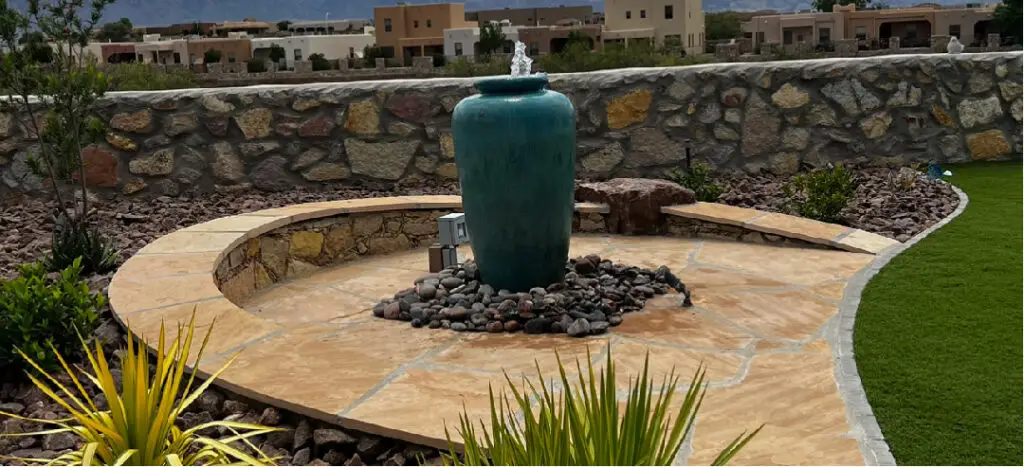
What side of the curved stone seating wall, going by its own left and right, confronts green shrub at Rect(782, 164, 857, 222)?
left

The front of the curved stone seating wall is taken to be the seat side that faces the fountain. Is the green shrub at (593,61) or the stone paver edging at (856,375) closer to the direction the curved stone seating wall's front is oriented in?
the stone paver edging

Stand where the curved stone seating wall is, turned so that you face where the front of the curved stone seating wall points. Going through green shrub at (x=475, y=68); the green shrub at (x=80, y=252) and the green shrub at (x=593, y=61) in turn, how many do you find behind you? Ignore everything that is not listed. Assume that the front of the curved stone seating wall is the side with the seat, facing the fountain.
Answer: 2

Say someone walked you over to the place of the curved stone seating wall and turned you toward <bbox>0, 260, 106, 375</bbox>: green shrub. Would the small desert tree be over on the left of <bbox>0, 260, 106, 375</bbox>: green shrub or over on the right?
right

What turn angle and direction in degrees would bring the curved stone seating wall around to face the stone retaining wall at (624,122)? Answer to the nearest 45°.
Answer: approximately 135° to its left

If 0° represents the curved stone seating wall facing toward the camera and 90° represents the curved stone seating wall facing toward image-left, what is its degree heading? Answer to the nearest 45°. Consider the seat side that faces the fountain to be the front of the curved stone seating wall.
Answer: approximately 0°

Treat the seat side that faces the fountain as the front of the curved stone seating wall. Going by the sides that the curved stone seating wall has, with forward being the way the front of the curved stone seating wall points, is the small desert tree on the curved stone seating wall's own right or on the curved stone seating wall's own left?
on the curved stone seating wall's own right

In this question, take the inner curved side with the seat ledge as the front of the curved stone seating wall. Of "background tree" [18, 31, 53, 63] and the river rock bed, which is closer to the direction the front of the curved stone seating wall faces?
the river rock bed

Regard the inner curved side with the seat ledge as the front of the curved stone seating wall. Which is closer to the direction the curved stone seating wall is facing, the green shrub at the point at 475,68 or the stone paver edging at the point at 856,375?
the stone paver edging

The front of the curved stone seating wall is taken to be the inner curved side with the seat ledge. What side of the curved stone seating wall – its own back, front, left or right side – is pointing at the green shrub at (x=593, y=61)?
back
